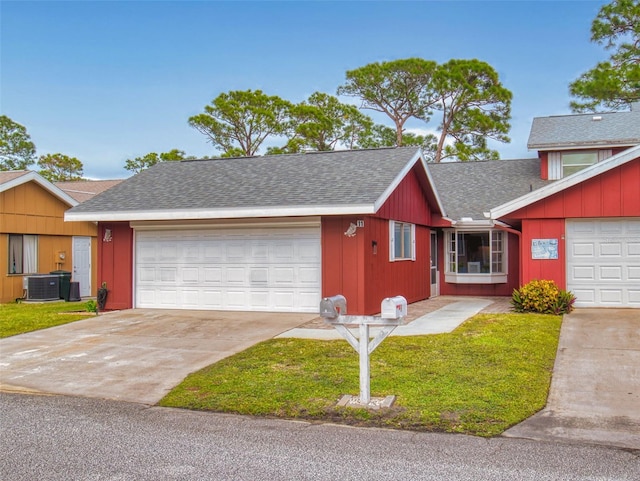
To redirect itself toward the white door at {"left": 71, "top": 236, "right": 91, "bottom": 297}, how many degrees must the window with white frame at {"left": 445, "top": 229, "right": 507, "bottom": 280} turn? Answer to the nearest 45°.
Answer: approximately 90° to its right

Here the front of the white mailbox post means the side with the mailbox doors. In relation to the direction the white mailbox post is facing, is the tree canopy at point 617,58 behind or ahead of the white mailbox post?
behind

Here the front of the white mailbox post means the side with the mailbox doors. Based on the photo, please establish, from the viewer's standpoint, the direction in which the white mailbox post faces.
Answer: facing the viewer

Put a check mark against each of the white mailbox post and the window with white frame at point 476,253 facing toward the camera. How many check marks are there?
2

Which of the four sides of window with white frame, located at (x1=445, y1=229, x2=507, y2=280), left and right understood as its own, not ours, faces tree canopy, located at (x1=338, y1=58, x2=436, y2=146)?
back

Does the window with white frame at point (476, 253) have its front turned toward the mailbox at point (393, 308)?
yes

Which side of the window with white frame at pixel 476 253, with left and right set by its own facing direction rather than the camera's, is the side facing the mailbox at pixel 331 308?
front

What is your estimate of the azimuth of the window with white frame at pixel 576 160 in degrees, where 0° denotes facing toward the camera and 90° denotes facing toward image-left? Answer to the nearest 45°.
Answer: approximately 0°

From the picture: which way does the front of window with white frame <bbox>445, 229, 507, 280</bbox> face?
toward the camera

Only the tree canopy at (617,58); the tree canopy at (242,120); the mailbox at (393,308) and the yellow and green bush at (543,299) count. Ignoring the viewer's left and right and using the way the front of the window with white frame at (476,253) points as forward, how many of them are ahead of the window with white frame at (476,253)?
2

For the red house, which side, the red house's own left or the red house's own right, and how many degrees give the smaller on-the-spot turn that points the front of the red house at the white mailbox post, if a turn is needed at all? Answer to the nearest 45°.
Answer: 0° — it already faces it

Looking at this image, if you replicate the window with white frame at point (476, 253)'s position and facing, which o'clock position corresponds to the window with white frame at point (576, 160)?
the window with white frame at point (576, 160) is roughly at 8 o'clock from the window with white frame at point (476, 253).

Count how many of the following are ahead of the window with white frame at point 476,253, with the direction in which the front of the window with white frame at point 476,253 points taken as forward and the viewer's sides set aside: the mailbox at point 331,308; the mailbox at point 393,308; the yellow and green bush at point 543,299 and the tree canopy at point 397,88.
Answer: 3
